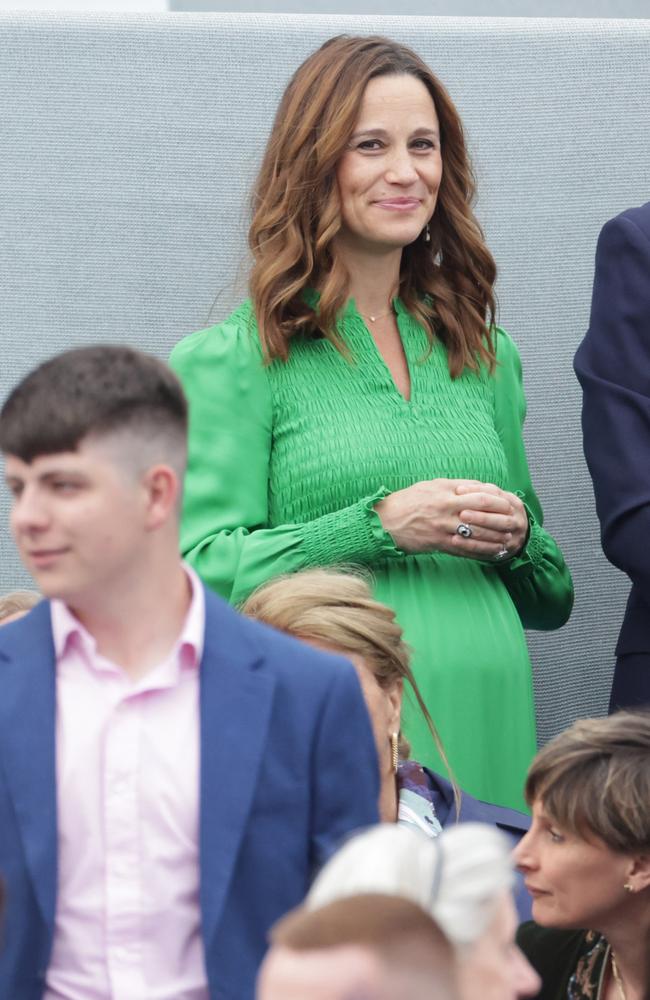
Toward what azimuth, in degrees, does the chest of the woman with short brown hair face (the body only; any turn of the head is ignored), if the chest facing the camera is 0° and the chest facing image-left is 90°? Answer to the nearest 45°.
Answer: approximately 90°

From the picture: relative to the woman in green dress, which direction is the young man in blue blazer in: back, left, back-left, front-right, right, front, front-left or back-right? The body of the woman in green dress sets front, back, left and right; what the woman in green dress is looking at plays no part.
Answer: front-right

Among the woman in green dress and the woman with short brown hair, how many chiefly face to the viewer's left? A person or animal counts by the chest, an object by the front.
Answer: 1

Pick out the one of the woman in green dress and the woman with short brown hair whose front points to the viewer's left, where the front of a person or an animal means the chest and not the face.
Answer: the woman with short brown hair

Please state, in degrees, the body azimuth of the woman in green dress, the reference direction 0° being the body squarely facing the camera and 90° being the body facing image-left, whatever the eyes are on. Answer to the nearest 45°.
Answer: approximately 315°

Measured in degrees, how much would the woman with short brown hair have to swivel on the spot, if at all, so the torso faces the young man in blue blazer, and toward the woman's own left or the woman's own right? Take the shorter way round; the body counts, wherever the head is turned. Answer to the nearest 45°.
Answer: approximately 45° to the woman's own left

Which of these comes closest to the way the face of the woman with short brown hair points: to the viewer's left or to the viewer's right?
to the viewer's left

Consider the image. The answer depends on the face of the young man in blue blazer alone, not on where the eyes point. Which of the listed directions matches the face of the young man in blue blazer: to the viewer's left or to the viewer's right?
to the viewer's left
